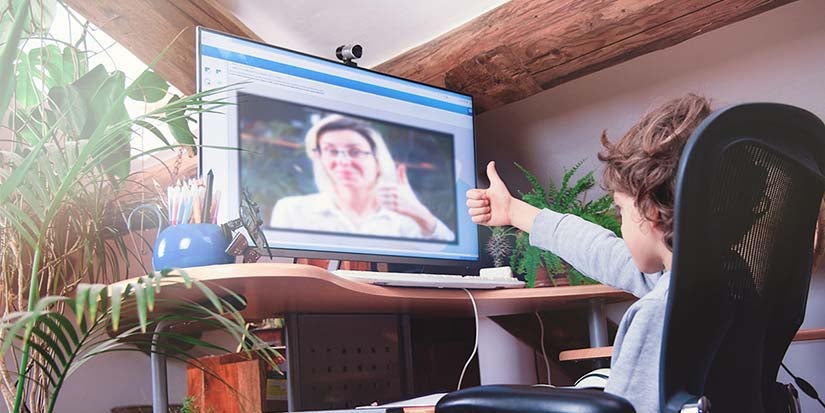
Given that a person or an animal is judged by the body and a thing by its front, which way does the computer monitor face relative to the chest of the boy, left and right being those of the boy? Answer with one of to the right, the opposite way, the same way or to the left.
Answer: the opposite way

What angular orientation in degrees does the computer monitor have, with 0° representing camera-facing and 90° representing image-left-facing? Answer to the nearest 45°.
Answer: approximately 315°

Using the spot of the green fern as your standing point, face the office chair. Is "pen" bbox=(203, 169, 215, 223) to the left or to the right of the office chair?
right

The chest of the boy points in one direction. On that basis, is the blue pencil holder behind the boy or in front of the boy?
in front

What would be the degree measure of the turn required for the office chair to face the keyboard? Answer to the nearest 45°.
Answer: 0° — it already faces it

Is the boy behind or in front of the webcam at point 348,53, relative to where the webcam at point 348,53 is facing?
in front

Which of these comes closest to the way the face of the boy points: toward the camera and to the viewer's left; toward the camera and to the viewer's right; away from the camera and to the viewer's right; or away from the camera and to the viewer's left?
away from the camera and to the viewer's left

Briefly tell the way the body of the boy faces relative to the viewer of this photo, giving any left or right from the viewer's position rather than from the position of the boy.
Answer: facing away from the viewer and to the left of the viewer

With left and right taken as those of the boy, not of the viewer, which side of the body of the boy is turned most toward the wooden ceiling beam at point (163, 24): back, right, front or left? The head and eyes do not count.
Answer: front

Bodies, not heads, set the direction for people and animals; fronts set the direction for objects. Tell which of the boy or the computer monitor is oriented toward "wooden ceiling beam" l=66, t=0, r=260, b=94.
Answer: the boy

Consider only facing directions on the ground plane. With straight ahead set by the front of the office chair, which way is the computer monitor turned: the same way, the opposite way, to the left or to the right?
the opposite way
